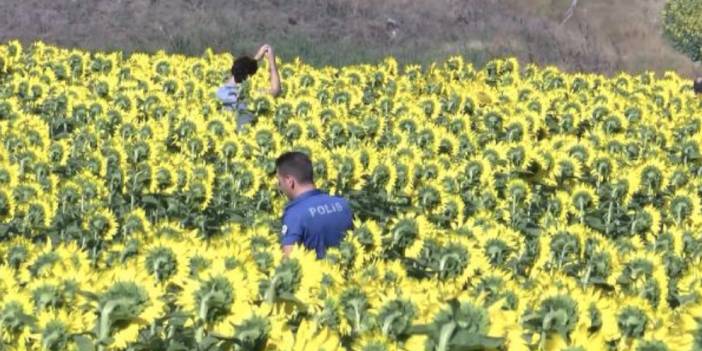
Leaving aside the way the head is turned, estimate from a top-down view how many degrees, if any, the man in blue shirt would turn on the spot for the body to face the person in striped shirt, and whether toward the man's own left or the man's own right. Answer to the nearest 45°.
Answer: approximately 45° to the man's own right

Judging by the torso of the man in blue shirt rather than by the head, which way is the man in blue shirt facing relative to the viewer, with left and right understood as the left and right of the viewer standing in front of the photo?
facing away from the viewer and to the left of the viewer

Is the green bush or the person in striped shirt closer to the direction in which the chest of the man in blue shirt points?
the person in striped shirt

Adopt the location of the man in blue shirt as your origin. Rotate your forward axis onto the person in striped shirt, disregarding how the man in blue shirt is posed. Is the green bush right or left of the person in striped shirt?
right

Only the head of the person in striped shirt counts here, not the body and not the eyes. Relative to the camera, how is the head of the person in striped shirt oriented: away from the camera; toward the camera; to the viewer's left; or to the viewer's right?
away from the camera

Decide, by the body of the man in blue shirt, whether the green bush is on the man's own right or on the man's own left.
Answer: on the man's own right
